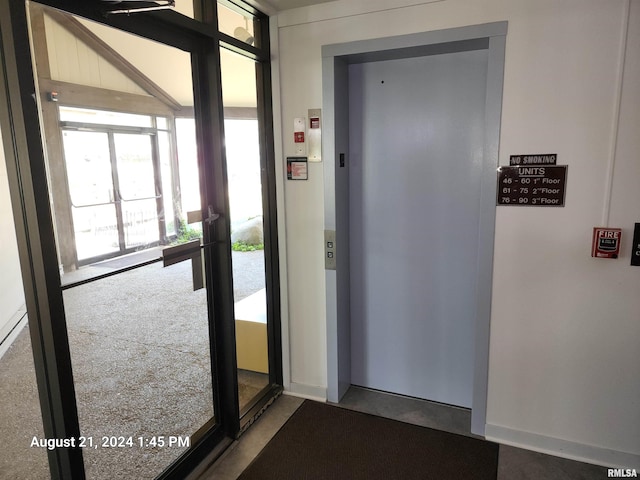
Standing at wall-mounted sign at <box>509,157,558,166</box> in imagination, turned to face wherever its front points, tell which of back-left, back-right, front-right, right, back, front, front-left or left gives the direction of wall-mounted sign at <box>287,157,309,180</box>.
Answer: right

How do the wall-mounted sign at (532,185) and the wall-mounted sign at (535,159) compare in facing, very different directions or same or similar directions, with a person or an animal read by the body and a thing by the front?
same or similar directions

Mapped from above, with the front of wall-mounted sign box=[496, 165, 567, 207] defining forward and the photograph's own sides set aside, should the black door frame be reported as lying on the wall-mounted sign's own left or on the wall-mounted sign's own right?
on the wall-mounted sign's own right

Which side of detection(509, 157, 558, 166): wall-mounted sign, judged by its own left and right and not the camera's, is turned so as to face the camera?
front

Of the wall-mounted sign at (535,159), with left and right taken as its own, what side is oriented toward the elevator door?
right

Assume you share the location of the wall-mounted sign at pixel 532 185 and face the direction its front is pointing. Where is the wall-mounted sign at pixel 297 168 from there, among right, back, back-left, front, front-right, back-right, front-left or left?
right

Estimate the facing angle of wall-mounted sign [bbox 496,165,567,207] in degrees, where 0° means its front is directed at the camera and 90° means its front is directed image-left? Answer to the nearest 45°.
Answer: approximately 0°

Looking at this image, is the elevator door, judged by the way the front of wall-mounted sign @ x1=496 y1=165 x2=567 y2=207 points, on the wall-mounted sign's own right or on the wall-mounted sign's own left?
on the wall-mounted sign's own right

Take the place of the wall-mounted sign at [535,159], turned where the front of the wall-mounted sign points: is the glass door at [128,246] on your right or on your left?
on your right
